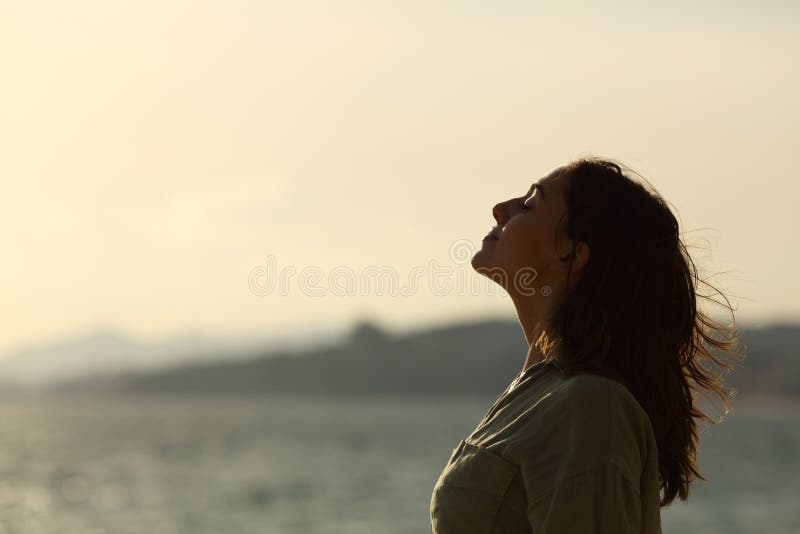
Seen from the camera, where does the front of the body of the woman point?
to the viewer's left

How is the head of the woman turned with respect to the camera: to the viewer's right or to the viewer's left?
to the viewer's left
